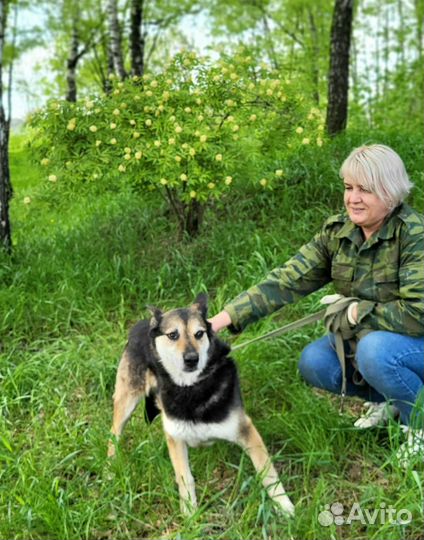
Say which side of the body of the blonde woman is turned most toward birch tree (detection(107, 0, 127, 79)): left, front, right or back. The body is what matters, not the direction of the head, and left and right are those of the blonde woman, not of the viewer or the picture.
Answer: right

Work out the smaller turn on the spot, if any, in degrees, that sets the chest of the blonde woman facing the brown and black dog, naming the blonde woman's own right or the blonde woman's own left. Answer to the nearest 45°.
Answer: approximately 45° to the blonde woman's own right

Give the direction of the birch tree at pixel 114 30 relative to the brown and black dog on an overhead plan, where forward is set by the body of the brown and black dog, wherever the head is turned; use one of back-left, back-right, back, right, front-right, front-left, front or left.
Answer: back-left

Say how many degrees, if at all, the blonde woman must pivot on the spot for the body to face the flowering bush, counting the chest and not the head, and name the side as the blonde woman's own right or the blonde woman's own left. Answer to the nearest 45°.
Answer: approximately 90° to the blonde woman's own right

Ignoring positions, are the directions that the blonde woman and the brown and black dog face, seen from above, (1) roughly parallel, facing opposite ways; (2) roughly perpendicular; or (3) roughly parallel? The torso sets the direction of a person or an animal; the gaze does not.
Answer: roughly perpendicular

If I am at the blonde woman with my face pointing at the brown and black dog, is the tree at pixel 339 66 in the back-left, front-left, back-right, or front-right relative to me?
back-right

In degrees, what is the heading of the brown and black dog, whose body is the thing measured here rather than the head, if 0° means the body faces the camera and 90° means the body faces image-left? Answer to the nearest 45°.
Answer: approximately 315°

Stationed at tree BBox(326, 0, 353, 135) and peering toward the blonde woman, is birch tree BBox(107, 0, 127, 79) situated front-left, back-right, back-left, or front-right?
back-right
